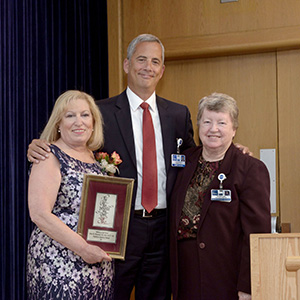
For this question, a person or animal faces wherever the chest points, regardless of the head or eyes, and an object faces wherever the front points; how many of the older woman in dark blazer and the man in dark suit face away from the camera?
0

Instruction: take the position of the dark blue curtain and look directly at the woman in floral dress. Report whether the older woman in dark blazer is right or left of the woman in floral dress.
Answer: left

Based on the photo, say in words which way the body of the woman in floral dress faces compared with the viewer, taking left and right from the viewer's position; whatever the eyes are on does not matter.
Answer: facing the viewer and to the right of the viewer

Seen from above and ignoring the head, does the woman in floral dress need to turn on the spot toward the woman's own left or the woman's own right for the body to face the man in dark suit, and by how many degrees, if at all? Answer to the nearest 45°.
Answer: approximately 90° to the woman's own left

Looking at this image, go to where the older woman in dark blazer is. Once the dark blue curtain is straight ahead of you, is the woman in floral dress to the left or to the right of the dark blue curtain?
left

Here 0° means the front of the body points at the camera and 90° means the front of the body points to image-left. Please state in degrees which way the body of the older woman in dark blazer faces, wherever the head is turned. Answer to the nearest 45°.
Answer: approximately 45°

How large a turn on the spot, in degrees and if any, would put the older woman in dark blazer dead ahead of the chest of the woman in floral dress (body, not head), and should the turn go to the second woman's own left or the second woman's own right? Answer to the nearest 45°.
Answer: approximately 45° to the second woman's own left

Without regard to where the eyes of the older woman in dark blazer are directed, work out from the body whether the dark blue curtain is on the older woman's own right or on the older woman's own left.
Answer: on the older woman's own right
